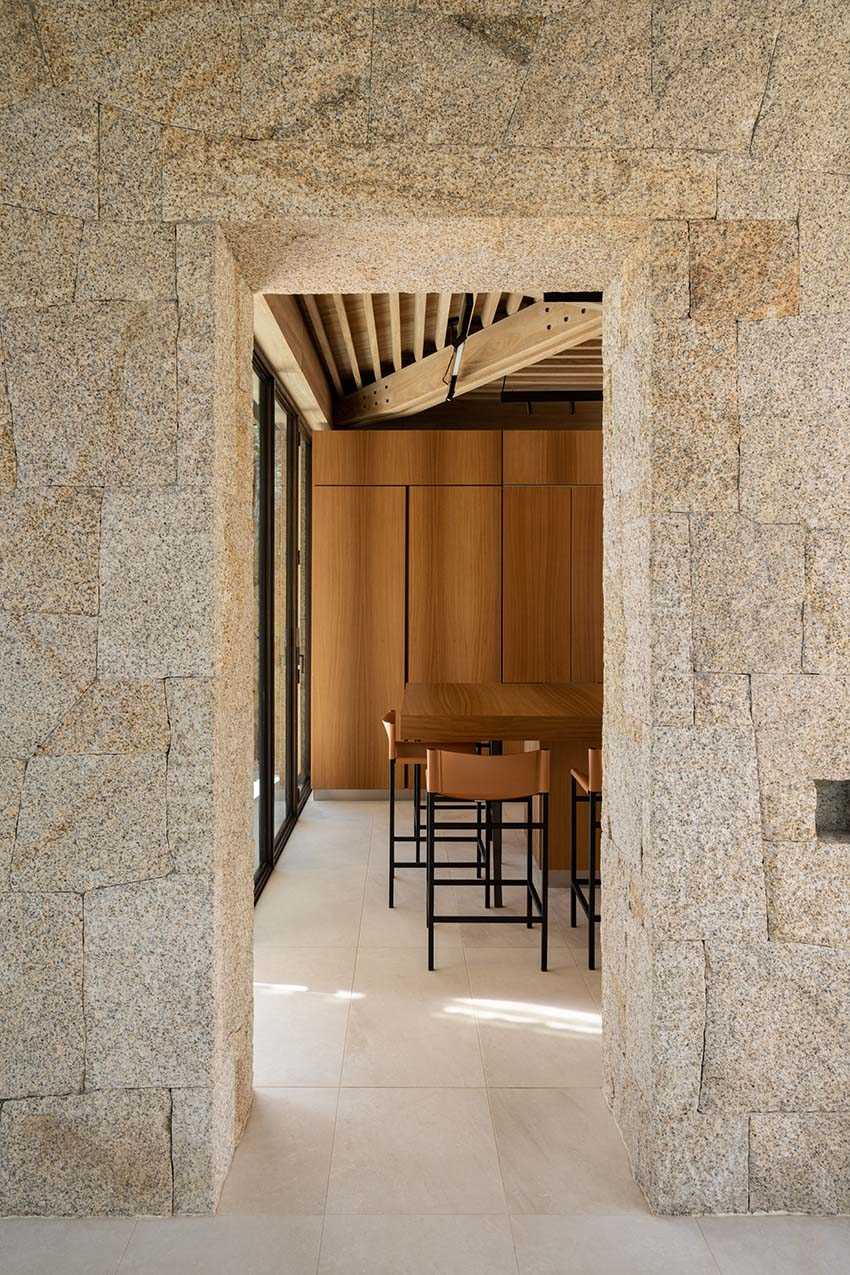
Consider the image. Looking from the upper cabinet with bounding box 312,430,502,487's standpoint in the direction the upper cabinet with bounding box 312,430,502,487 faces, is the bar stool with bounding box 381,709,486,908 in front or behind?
in front

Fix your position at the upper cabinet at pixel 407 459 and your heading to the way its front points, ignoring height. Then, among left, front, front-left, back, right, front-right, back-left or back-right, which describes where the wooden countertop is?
front

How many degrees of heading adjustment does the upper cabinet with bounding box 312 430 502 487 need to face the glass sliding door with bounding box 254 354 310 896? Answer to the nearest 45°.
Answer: approximately 45° to its right

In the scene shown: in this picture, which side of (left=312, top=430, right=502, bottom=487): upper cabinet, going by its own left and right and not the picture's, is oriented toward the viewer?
front
